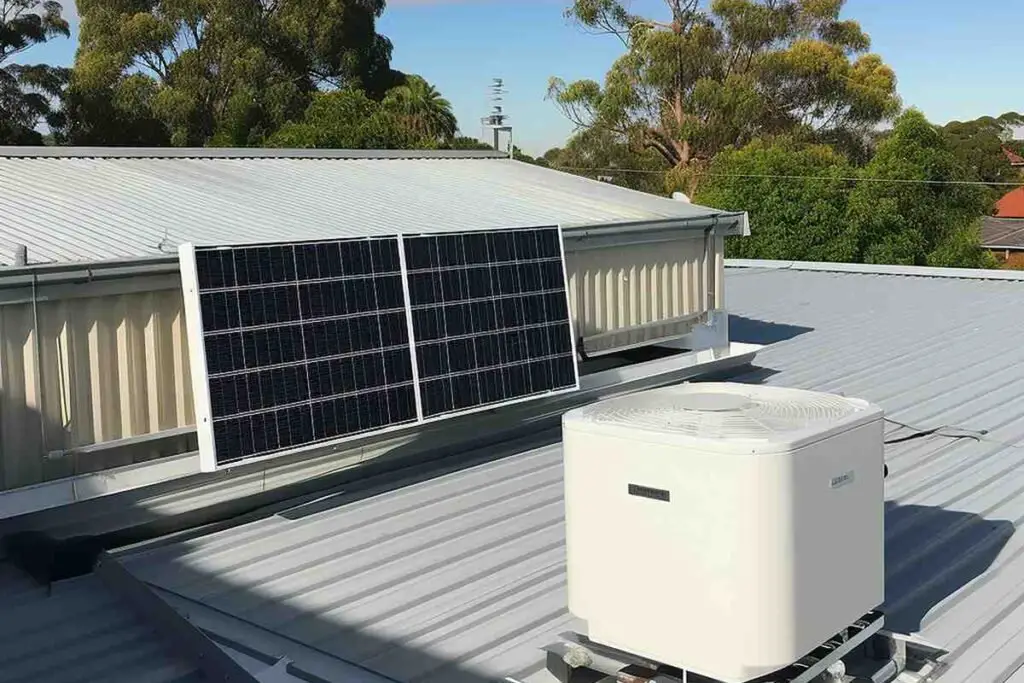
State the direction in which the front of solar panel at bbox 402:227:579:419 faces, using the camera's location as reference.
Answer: facing the viewer and to the right of the viewer

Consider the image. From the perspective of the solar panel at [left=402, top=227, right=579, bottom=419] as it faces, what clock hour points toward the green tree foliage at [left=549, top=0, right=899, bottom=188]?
The green tree foliage is roughly at 8 o'clock from the solar panel.

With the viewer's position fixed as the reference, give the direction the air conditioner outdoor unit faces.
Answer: facing the viewer and to the left of the viewer

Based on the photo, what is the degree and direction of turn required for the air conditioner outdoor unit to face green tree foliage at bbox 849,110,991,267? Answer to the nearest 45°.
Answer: approximately 135° to its right

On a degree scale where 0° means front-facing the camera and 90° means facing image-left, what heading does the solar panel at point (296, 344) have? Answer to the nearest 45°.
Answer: approximately 315°

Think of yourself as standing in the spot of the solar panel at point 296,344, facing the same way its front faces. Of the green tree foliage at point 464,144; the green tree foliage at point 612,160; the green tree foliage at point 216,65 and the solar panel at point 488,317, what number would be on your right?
0

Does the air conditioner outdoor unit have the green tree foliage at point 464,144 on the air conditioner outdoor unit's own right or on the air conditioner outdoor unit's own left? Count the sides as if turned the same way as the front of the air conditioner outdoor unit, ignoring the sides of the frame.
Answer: on the air conditioner outdoor unit's own right

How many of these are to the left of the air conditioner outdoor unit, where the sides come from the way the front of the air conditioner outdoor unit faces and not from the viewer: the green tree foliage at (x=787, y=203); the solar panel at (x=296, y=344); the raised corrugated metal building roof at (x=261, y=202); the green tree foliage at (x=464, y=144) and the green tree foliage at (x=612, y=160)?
0

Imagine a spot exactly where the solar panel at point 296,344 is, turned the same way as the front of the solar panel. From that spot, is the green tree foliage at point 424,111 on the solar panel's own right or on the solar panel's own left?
on the solar panel's own left

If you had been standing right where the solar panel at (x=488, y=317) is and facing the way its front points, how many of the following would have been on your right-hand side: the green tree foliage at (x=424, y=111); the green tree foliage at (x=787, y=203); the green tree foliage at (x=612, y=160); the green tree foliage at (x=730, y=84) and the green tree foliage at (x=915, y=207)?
0

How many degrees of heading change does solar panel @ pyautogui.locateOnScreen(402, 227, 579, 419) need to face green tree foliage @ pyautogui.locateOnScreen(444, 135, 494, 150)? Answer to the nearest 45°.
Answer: approximately 135° to its left

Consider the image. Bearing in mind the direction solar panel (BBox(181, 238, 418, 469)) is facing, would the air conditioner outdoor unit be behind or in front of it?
in front

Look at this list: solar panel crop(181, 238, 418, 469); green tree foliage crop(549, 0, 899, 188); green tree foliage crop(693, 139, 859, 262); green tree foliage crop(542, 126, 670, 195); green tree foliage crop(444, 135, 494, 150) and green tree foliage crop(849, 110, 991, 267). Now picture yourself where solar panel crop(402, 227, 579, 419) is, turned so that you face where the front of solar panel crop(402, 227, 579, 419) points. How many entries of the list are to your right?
1

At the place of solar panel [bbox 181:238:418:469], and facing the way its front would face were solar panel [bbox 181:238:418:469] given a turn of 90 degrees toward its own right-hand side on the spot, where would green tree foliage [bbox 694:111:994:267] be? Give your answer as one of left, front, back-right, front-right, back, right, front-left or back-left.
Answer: back

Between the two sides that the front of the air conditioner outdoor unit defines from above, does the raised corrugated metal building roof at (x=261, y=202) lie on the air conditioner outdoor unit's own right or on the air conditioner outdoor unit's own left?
on the air conditioner outdoor unit's own right

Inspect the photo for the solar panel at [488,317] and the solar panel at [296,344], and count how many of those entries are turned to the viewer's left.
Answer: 0

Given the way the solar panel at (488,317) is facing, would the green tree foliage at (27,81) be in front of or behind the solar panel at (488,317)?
behind

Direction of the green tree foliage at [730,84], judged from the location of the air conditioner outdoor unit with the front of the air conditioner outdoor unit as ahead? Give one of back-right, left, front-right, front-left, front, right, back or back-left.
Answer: back-right
